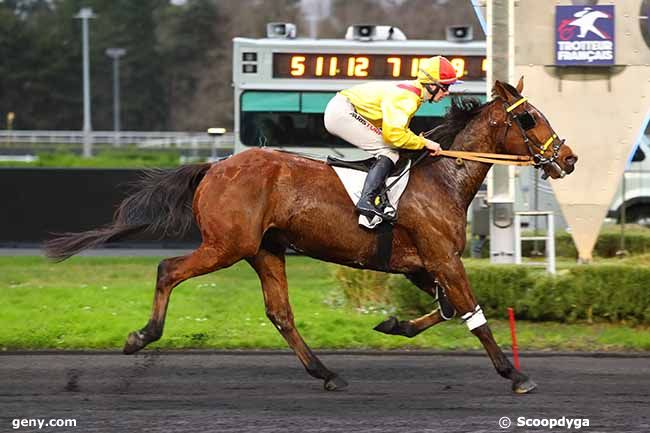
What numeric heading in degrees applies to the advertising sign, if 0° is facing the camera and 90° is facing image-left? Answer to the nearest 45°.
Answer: approximately 0°

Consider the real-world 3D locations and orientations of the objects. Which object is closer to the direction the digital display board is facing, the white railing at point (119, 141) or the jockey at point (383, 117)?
the jockey

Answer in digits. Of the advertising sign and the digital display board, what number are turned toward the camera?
2

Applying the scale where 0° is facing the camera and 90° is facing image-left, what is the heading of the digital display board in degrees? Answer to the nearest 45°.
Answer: approximately 0°

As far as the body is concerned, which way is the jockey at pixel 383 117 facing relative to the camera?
to the viewer's right

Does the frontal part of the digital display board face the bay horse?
yes

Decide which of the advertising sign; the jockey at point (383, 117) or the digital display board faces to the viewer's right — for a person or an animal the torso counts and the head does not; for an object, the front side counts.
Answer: the jockey

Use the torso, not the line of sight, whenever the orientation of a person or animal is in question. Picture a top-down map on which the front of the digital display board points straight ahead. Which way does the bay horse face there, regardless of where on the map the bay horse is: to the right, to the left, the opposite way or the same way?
to the left

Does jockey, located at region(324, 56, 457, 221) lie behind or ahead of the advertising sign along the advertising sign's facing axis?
ahead

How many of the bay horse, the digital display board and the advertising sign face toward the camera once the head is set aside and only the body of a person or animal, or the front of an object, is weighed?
2

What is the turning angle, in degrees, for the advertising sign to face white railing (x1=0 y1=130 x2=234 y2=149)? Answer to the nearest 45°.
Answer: approximately 135° to its right

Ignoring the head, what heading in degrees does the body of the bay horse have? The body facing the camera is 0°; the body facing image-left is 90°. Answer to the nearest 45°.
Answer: approximately 270°
